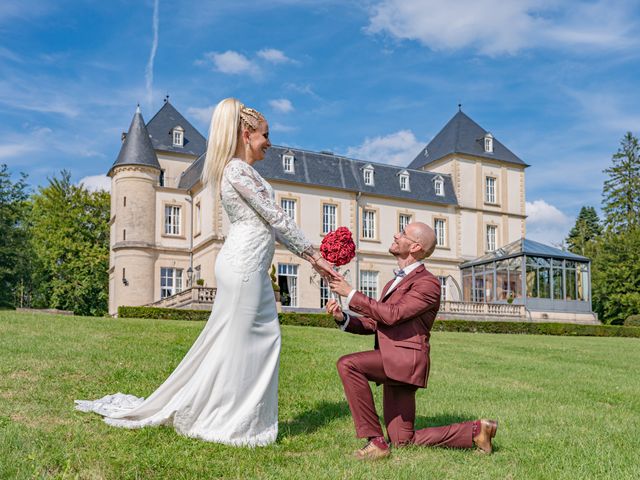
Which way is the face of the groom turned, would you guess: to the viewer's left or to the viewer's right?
to the viewer's left

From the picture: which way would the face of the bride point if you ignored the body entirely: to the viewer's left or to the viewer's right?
to the viewer's right

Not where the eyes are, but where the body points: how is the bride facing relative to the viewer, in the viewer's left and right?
facing to the right of the viewer

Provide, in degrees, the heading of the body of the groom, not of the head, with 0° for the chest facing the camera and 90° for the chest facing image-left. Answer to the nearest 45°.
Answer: approximately 90°

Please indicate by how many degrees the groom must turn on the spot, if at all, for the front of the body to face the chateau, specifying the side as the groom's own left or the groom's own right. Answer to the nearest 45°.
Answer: approximately 90° to the groom's own right

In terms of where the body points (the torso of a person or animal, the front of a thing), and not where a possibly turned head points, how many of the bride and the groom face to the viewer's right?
1

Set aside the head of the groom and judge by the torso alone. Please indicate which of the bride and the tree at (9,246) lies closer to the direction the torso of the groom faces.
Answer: the bride

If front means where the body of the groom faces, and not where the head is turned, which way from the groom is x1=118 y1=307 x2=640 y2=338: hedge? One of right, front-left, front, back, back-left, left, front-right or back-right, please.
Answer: right

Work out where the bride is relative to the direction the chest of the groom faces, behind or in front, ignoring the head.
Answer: in front

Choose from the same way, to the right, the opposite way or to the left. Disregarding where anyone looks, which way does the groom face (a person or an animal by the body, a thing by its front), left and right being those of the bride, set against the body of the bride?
the opposite way

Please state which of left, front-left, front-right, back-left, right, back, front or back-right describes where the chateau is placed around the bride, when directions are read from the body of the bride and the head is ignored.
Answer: left
